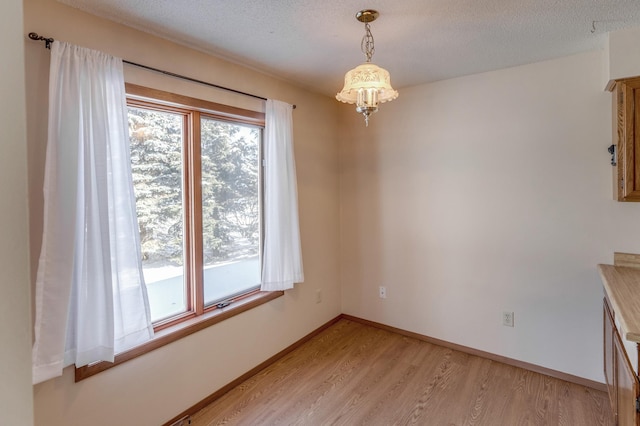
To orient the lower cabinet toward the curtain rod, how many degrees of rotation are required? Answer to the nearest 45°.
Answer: approximately 45° to its left

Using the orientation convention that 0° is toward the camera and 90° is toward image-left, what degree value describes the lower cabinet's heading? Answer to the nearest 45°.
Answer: approximately 90°

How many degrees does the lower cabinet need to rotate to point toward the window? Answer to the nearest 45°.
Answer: approximately 45° to its left
